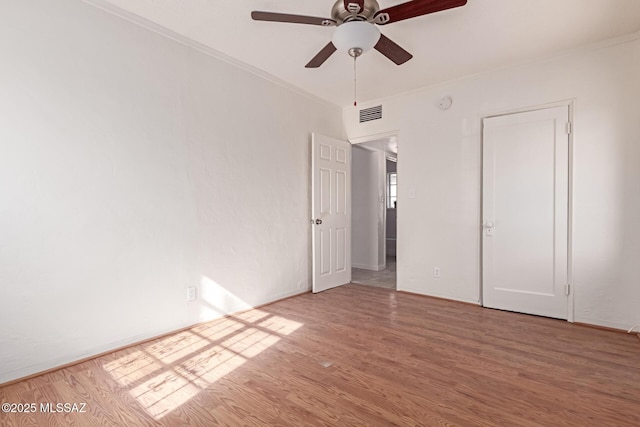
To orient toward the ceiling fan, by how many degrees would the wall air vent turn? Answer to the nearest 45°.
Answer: approximately 45° to its left

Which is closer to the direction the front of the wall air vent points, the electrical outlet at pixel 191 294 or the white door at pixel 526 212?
the electrical outlet

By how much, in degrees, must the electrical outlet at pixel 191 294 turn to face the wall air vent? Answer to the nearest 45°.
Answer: approximately 45° to its left

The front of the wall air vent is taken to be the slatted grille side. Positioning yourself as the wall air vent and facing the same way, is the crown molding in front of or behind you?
in front

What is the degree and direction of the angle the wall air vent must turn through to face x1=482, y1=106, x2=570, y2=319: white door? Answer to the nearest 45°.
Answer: approximately 90° to its left

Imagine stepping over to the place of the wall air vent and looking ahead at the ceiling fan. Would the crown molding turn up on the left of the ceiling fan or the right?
right

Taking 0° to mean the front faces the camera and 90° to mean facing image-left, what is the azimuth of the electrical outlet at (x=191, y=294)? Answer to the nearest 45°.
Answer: approximately 315°

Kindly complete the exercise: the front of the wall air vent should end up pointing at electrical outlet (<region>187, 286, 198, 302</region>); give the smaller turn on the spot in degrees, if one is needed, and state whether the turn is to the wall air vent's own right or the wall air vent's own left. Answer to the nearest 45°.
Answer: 0° — it already faces it

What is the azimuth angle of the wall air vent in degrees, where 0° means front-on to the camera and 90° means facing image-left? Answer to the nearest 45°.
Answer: approximately 45°
